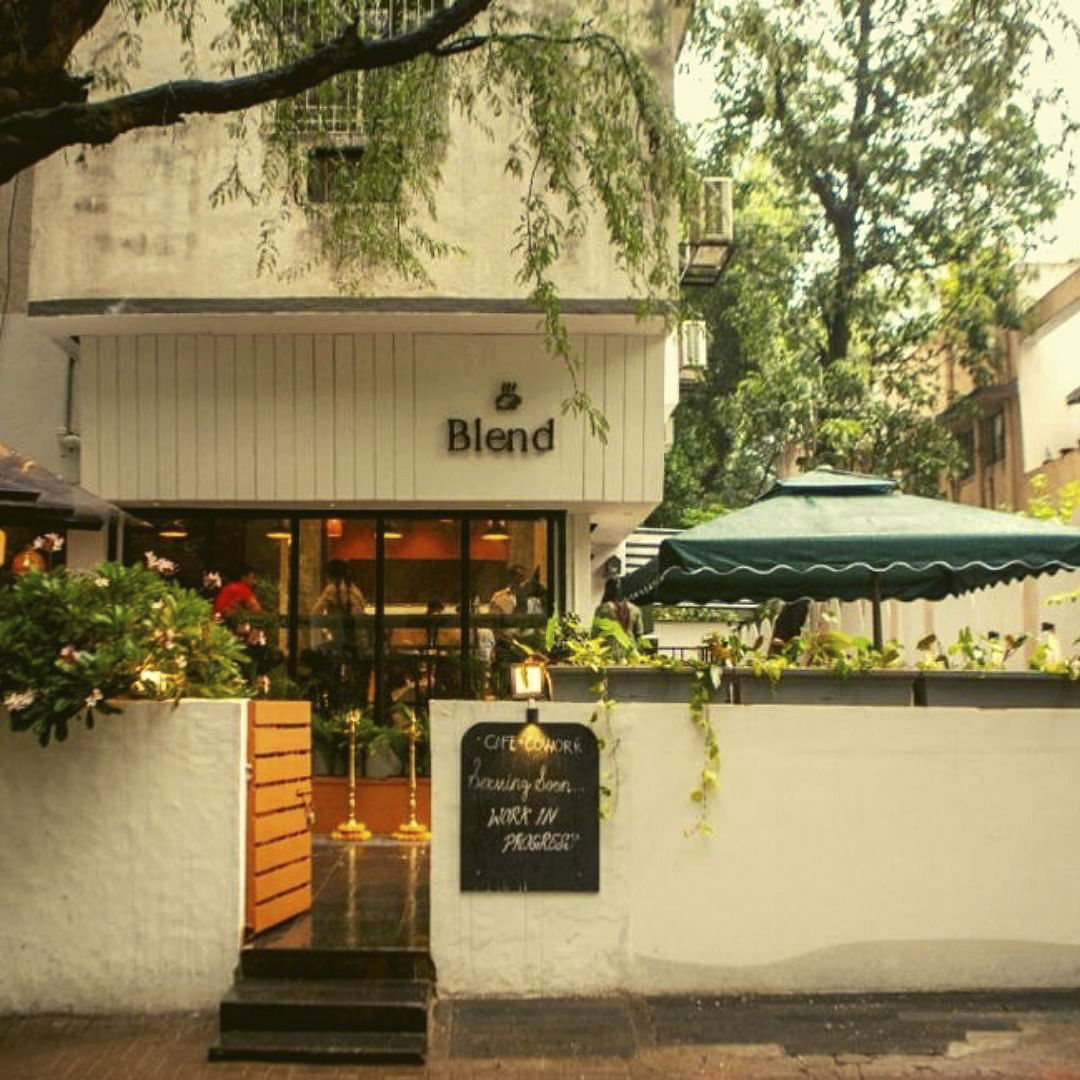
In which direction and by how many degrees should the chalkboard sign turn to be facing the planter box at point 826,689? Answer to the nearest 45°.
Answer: approximately 90° to its left

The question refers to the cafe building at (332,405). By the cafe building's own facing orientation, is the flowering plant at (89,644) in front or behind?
in front

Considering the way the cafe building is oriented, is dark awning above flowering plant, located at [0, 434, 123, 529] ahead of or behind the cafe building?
ahead

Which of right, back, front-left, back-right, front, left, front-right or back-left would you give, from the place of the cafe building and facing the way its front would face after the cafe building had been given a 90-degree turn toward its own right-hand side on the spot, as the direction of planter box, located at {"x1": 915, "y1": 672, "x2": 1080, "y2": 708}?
back-left

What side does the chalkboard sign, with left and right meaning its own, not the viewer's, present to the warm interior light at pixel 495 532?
back

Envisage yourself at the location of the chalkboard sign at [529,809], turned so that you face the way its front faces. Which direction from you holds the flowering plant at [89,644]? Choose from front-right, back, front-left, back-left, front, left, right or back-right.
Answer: right

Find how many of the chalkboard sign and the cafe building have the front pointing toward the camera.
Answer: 2

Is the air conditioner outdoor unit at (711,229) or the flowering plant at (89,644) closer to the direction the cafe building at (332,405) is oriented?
the flowering plant

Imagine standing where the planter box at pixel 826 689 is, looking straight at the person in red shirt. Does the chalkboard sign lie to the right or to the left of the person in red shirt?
left

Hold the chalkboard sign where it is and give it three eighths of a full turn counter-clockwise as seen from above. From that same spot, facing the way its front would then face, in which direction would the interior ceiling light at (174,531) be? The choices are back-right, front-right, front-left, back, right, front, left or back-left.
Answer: left
